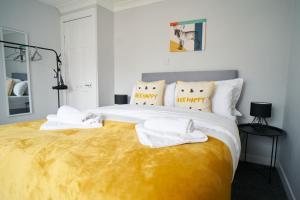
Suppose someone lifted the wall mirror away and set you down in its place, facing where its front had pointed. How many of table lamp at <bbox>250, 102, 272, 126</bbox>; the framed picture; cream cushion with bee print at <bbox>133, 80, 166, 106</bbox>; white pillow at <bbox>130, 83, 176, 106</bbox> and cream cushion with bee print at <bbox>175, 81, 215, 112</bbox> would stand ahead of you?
5

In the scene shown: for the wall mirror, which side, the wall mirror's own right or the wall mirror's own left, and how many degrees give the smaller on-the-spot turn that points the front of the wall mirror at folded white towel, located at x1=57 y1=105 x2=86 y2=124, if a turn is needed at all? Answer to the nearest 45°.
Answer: approximately 45° to the wall mirror's own right

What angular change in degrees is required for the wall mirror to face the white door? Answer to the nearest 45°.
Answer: approximately 45° to its left

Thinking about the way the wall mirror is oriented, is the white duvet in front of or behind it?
in front

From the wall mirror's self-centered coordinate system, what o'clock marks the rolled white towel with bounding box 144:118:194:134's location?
The rolled white towel is roughly at 1 o'clock from the wall mirror.

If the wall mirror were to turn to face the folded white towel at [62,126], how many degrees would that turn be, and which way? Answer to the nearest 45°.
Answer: approximately 45° to its right

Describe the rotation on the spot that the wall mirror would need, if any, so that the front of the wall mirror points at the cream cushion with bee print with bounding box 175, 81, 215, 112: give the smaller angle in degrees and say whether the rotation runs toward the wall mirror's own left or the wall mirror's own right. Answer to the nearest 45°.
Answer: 0° — it already faces it

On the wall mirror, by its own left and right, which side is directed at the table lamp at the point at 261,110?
front

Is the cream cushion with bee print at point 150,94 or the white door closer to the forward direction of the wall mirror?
the cream cushion with bee print

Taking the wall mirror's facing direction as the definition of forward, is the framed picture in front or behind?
in front

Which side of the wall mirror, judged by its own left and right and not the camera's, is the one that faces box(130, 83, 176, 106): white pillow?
front

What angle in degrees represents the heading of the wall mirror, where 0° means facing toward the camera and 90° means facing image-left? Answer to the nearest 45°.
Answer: approximately 315°
